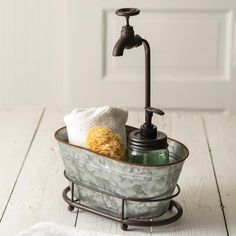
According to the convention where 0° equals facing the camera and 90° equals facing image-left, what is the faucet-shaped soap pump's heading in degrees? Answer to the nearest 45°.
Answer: approximately 90°
